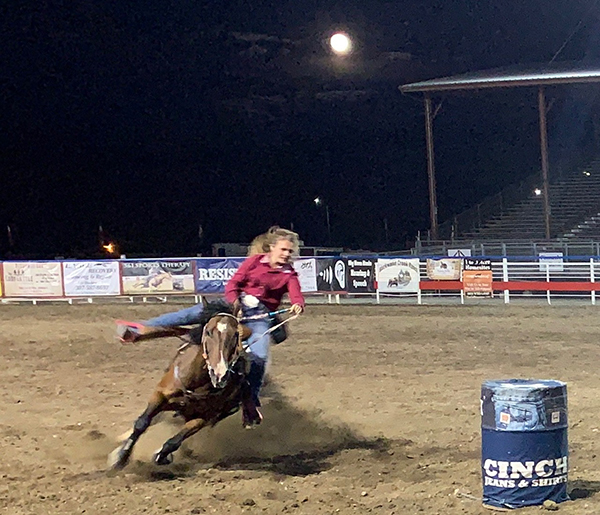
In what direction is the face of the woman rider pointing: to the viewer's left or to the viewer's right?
to the viewer's right

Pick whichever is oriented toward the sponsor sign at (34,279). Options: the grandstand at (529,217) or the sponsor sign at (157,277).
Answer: the grandstand

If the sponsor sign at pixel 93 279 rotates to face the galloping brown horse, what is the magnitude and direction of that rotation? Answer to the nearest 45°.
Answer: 0° — it already faces it

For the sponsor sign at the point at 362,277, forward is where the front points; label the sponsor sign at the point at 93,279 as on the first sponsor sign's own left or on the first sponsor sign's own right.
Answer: on the first sponsor sign's own right

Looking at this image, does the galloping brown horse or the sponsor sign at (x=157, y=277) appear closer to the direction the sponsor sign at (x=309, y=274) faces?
the galloping brown horse

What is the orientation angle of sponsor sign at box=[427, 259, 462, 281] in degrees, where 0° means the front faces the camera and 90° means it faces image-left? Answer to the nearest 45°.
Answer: approximately 0°

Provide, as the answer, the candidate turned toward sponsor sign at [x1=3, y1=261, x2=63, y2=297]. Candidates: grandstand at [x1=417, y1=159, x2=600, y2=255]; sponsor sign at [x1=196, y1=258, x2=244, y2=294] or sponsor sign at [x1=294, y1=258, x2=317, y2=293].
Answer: the grandstand

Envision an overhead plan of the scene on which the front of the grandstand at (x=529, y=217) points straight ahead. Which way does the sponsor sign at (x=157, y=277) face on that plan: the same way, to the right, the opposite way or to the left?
to the left

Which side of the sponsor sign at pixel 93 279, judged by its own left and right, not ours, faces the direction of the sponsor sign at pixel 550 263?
left

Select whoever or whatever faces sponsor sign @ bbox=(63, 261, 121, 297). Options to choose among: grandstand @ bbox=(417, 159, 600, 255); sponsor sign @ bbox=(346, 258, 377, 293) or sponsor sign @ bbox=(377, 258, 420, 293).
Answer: the grandstand

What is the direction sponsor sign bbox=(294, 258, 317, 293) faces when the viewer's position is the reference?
facing the viewer

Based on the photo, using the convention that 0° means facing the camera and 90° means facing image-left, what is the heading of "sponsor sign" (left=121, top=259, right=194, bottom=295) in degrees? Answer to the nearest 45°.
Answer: approximately 0°

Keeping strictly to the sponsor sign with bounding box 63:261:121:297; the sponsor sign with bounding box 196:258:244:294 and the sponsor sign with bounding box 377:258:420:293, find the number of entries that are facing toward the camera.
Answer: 3

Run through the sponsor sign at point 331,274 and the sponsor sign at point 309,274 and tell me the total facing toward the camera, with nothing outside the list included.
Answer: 2

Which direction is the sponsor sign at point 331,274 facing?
toward the camera

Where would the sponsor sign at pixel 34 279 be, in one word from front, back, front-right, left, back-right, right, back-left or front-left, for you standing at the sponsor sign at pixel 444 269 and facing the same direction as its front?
right

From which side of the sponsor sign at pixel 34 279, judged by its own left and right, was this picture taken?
front

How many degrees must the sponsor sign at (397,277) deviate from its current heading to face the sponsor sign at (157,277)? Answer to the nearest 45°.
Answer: approximately 90° to its right

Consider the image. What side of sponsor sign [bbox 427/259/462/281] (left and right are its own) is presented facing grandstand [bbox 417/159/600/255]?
back
